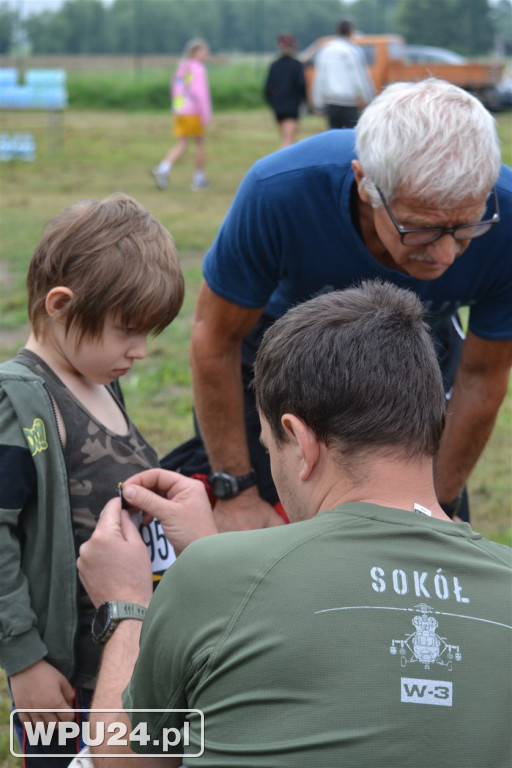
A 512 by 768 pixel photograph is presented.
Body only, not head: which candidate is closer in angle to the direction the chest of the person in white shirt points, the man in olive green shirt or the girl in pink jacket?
the girl in pink jacket

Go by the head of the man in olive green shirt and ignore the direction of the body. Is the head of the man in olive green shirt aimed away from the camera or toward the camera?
away from the camera

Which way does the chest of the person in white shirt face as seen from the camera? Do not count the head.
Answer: away from the camera

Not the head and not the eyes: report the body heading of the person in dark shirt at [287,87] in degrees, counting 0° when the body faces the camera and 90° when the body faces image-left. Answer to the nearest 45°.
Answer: approximately 180°

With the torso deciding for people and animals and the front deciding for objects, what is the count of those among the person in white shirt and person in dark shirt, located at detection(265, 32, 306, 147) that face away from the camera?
2

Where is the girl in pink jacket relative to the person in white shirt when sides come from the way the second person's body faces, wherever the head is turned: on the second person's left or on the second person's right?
on the second person's left

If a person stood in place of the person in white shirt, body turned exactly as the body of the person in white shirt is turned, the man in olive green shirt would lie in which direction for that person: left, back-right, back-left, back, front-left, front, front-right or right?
back

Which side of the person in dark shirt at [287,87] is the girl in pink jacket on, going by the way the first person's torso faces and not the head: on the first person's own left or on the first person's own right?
on the first person's own left

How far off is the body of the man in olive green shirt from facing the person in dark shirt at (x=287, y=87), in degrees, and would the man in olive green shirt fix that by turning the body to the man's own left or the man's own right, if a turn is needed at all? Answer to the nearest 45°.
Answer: approximately 45° to the man's own right

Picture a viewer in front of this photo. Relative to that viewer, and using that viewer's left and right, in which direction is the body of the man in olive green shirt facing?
facing away from the viewer and to the left of the viewer

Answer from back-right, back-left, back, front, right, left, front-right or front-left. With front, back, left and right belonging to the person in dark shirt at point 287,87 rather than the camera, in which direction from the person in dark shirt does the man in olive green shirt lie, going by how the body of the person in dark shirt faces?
back

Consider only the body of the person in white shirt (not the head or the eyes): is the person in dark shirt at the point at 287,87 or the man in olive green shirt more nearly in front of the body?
the person in dark shirt
